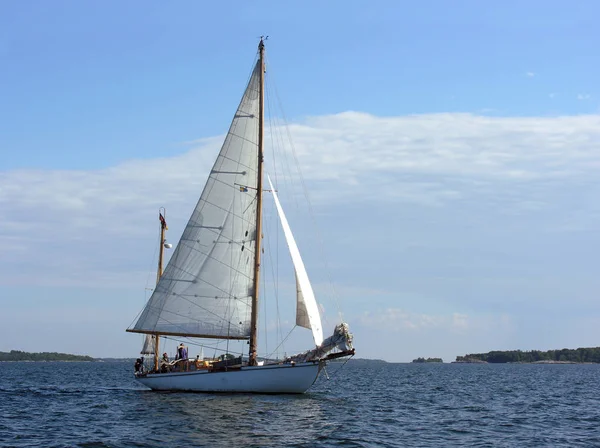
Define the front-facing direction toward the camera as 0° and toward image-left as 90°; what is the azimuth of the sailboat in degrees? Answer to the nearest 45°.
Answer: approximately 270°
